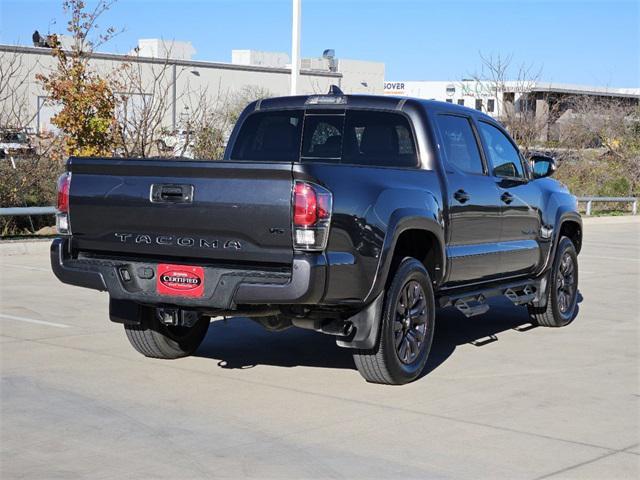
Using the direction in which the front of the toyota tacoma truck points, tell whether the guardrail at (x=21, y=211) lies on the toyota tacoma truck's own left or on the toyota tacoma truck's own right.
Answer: on the toyota tacoma truck's own left

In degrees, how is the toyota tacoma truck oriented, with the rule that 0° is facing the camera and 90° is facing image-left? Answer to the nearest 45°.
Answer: approximately 225°

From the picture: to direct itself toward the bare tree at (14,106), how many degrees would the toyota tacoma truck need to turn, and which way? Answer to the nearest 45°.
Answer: approximately 90° to its left

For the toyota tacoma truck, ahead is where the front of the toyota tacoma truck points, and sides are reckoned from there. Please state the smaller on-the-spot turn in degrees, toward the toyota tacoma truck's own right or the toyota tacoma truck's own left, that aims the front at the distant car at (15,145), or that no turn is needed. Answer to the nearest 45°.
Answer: approximately 90° to the toyota tacoma truck's own left

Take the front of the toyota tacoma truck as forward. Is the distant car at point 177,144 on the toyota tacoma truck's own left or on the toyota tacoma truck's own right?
on the toyota tacoma truck's own left

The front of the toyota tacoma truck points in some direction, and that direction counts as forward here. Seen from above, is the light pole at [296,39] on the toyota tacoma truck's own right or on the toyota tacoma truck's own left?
on the toyota tacoma truck's own left

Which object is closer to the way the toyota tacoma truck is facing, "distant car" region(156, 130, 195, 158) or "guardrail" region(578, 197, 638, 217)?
the guardrail
